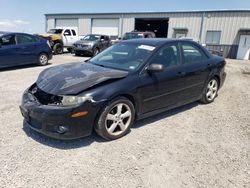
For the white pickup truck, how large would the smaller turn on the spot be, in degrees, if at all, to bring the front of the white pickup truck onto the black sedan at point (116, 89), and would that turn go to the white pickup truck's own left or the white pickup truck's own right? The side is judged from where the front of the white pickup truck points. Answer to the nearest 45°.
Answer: approximately 45° to the white pickup truck's own left

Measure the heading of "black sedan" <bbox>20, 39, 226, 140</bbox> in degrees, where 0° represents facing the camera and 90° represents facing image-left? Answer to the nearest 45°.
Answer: approximately 45°

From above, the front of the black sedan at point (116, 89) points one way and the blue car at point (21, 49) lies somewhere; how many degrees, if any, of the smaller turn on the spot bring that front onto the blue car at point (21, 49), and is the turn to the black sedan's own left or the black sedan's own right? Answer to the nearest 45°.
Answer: approximately 90° to the black sedan's own right

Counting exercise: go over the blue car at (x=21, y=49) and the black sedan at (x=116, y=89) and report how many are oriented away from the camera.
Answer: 0

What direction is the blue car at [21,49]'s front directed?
to the viewer's left

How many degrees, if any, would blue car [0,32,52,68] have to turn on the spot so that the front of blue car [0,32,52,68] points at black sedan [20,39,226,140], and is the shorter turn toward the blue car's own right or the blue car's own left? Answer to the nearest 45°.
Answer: approximately 90° to the blue car's own left

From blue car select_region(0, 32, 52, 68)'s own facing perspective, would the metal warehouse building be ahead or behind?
behind

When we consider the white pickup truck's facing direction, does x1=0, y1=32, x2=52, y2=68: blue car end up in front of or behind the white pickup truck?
in front

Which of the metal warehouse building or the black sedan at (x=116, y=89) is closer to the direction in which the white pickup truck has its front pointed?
the black sedan

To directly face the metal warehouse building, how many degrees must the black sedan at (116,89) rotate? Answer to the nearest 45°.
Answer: approximately 135° to its right
